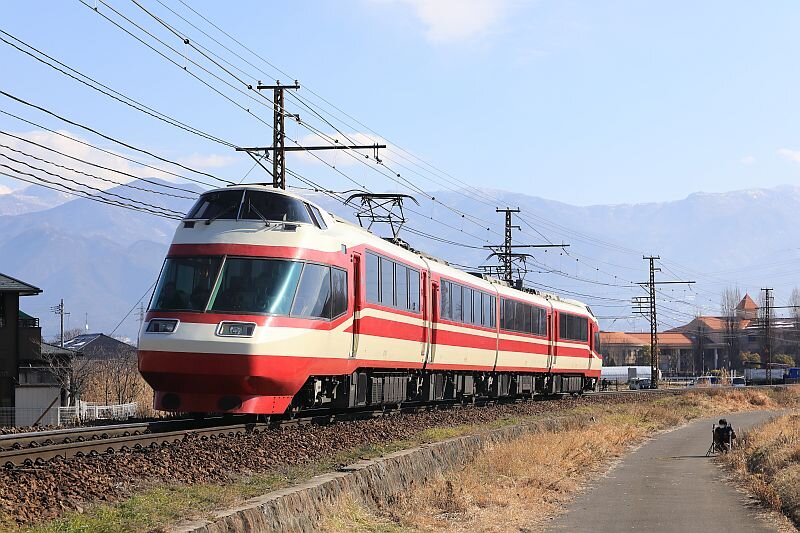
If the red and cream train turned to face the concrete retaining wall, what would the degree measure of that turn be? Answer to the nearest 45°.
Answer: approximately 45° to its left

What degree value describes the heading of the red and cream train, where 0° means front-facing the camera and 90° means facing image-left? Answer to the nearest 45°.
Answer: approximately 45°
